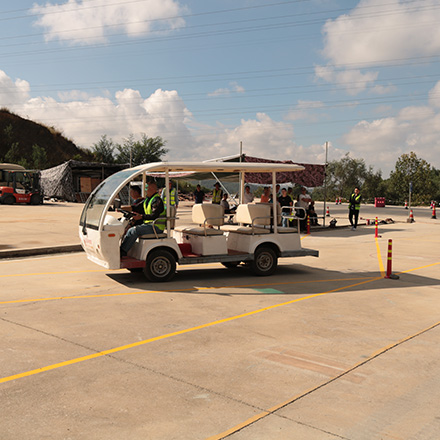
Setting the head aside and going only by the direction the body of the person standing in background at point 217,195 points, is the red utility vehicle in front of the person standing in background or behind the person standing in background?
behind

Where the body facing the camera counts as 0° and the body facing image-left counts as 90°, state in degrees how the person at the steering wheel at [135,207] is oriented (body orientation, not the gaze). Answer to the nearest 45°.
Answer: approximately 90°

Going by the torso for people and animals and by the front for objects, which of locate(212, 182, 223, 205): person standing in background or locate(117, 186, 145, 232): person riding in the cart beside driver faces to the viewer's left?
the person riding in the cart beside driver

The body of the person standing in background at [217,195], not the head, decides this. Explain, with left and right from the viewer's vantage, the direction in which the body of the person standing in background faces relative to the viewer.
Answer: facing the viewer

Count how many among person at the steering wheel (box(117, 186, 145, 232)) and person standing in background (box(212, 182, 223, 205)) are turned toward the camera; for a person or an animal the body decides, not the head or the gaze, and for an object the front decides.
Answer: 1

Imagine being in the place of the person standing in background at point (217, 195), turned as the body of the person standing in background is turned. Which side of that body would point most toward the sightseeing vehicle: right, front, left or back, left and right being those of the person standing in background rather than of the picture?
front

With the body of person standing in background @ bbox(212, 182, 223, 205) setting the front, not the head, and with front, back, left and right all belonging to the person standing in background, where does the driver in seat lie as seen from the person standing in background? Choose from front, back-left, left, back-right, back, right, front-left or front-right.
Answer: front

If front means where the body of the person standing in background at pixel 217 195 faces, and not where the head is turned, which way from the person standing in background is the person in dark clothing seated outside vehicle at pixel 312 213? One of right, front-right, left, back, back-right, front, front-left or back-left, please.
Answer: back-left

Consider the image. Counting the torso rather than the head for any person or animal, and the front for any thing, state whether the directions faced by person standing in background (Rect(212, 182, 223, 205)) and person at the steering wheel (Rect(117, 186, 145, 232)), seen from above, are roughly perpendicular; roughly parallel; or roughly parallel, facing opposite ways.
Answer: roughly perpendicular

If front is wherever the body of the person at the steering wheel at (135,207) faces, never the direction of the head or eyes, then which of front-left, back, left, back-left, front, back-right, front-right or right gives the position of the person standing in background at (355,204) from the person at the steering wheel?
back-right
